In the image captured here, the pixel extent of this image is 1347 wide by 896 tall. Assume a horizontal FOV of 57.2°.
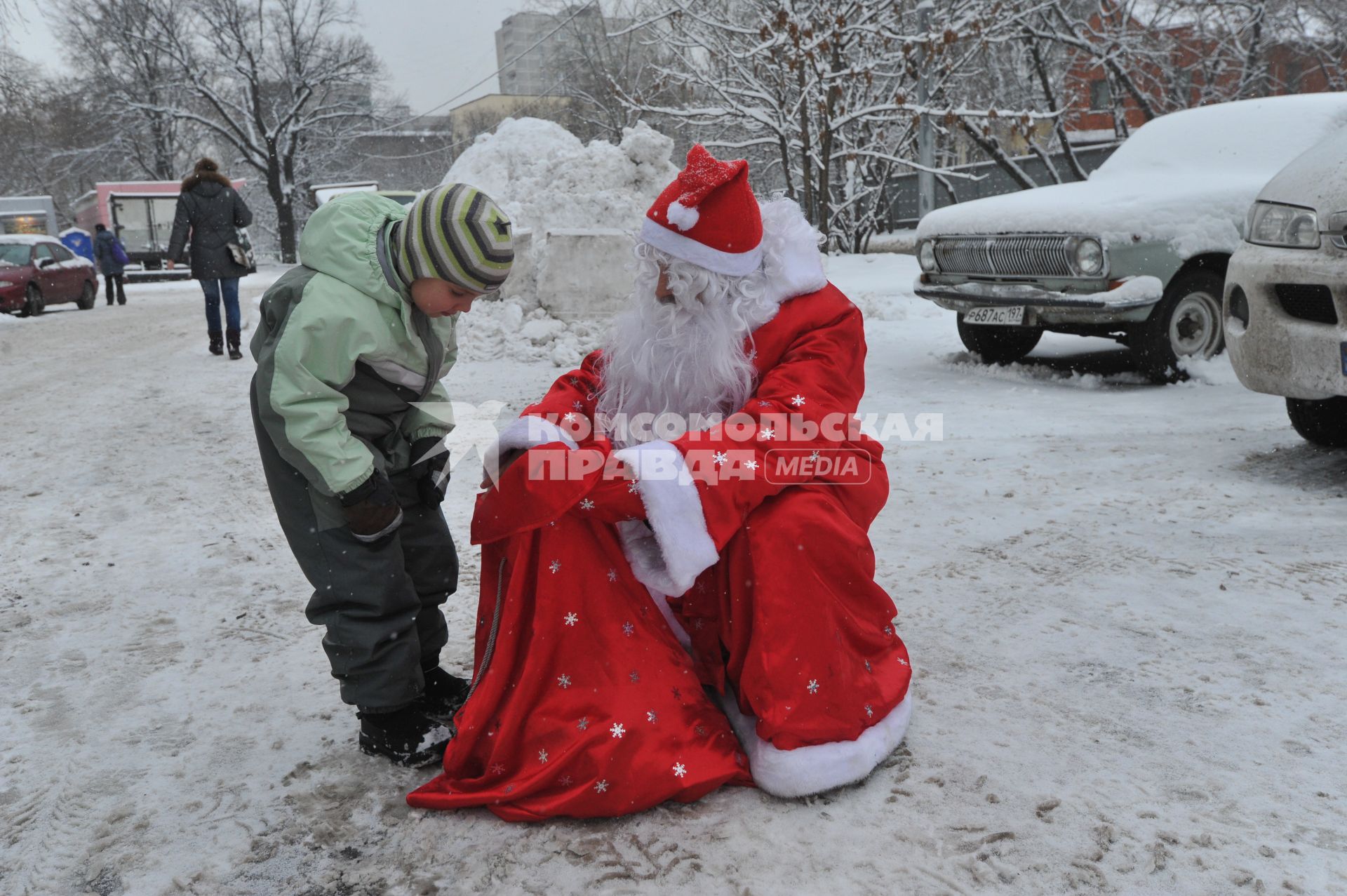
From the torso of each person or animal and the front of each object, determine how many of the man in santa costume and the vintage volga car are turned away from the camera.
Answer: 0

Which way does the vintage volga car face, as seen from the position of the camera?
facing the viewer and to the left of the viewer

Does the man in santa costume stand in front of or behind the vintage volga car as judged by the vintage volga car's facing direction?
in front

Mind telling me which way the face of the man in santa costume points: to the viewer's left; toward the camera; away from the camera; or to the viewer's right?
to the viewer's left

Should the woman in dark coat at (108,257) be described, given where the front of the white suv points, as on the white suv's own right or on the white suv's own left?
on the white suv's own right

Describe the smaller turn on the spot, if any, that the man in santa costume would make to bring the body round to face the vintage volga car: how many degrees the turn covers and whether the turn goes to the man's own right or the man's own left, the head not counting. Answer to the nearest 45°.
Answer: approximately 180°

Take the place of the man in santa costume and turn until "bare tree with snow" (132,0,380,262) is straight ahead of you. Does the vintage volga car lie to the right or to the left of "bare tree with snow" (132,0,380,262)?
right

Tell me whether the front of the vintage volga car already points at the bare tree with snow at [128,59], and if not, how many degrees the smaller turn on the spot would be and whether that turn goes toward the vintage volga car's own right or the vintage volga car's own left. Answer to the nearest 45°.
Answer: approximately 90° to the vintage volga car's own right

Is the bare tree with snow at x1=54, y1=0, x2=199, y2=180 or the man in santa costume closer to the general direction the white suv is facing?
the man in santa costume

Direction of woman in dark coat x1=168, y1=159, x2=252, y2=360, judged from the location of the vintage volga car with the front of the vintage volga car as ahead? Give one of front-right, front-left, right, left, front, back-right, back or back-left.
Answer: front-right
